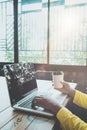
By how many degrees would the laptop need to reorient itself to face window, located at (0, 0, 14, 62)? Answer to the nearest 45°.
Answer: approximately 135° to its left

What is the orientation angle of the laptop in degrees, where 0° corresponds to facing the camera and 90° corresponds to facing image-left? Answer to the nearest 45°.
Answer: approximately 315°

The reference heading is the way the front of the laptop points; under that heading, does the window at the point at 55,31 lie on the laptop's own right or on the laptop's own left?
on the laptop's own left
